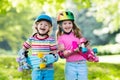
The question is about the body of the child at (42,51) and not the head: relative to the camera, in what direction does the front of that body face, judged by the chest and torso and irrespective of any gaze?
toward the camera

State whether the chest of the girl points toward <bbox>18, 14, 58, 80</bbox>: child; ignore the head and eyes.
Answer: no

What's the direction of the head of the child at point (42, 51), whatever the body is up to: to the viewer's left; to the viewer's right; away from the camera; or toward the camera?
toward the camera

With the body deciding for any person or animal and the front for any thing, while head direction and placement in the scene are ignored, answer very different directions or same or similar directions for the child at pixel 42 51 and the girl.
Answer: same or similar directions

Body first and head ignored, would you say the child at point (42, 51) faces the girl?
no

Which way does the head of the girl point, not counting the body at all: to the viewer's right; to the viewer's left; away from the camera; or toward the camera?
toward the camera

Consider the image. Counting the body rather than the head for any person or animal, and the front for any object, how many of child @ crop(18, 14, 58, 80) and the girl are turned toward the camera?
2

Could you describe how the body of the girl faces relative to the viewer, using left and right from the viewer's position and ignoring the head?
facing the viewer
